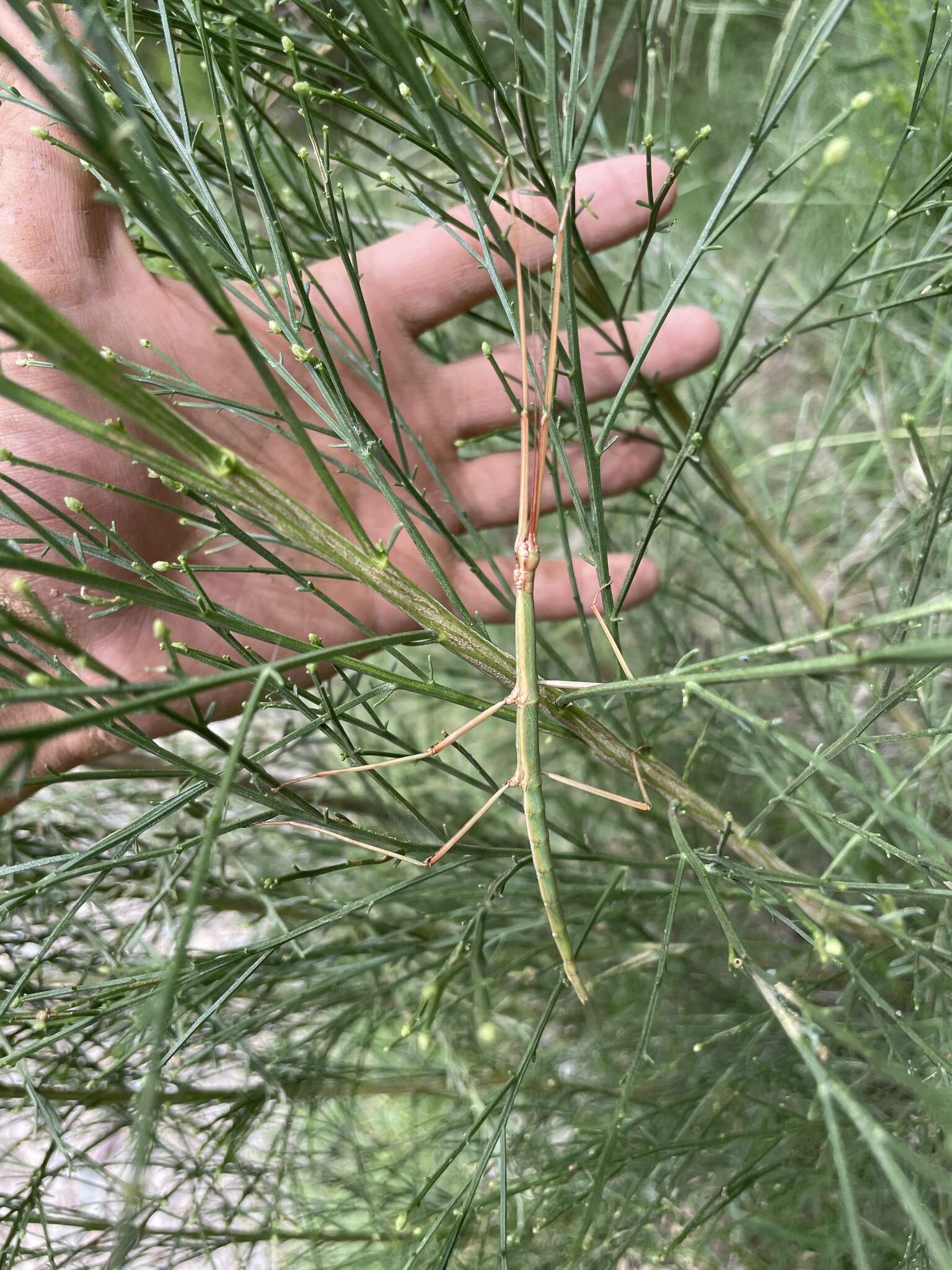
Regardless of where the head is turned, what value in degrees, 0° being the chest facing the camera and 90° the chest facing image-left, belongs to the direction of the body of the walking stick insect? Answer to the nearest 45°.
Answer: approximately 180°
